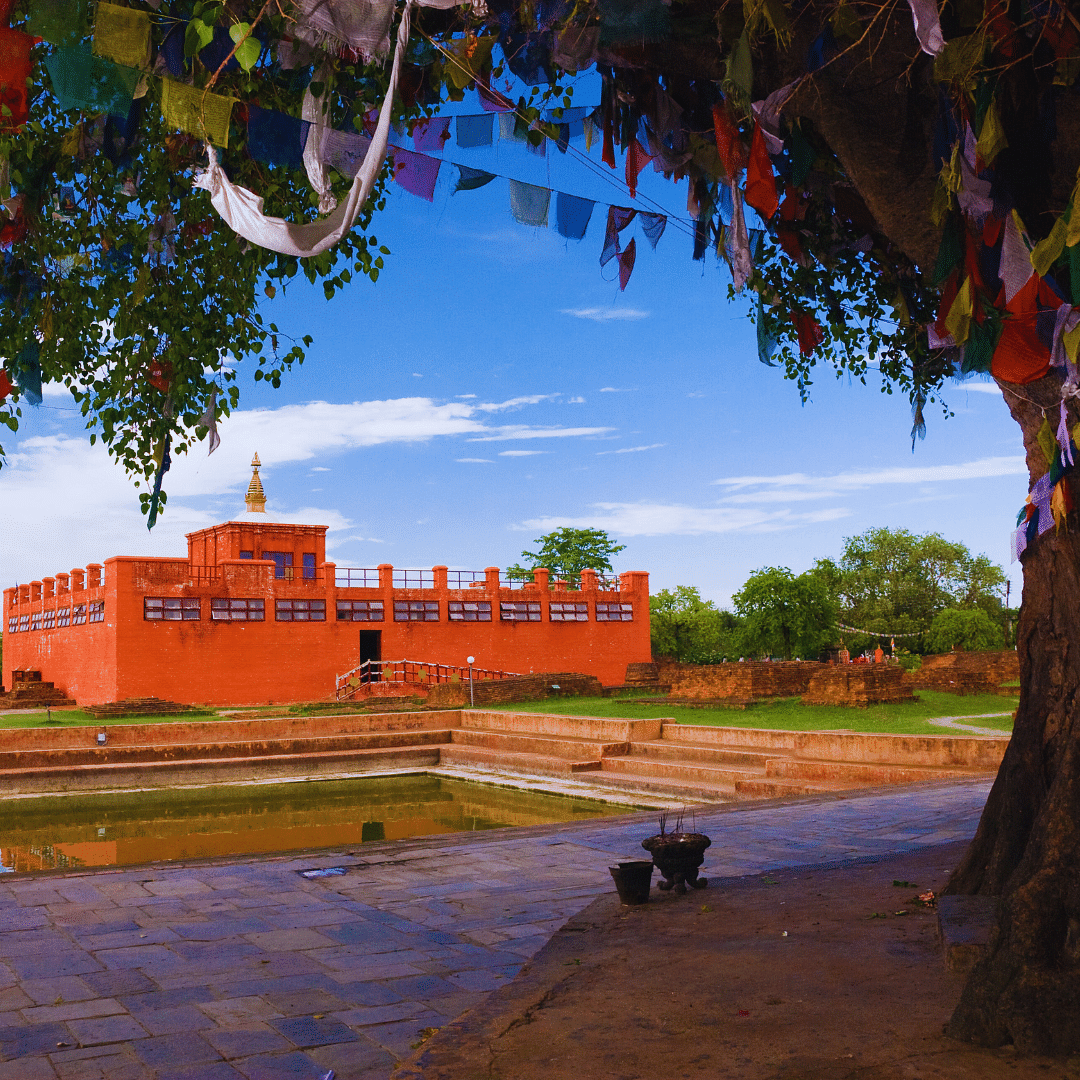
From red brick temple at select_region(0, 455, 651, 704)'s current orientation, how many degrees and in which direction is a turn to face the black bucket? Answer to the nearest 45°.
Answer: approximately 45° to its right

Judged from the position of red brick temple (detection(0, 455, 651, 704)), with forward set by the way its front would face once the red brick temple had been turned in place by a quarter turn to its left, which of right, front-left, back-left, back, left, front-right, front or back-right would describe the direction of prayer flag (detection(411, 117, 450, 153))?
back-right

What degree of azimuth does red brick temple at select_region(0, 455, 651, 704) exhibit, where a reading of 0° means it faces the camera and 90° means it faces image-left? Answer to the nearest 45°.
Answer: approximately 315°

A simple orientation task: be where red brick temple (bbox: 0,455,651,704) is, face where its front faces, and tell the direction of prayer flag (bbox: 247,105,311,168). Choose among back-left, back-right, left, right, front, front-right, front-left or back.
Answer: front-right

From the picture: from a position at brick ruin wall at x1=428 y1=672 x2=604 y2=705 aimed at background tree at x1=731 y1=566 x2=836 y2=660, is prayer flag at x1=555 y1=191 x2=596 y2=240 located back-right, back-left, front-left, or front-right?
back-right

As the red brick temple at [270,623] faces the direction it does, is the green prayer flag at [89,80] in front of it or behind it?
in front

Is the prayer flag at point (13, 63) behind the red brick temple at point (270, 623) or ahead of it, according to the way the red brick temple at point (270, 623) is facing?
ahead

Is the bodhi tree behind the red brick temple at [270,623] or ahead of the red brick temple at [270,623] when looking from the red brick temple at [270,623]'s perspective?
ahead

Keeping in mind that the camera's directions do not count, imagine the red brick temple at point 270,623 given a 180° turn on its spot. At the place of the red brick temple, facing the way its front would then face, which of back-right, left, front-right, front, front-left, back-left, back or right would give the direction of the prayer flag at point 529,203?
back-left

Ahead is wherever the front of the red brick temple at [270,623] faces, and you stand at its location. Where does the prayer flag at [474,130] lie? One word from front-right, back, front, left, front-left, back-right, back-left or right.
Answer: front-right

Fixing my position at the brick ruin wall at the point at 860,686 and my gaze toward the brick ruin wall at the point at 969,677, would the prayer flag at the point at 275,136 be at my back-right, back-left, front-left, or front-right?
back-right
